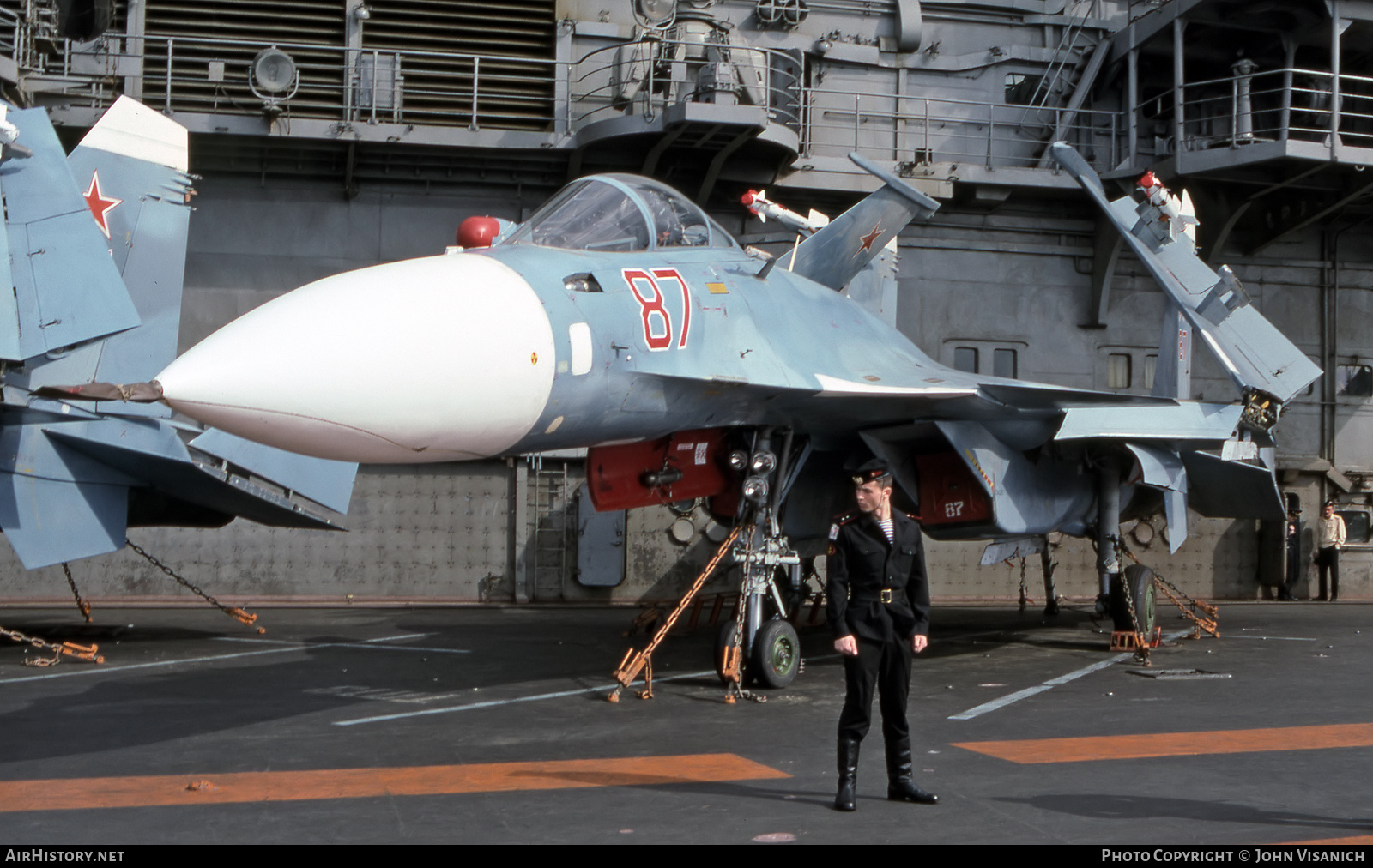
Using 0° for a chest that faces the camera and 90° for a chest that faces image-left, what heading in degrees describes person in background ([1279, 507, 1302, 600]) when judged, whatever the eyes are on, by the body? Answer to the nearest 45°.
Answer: approximately 0°

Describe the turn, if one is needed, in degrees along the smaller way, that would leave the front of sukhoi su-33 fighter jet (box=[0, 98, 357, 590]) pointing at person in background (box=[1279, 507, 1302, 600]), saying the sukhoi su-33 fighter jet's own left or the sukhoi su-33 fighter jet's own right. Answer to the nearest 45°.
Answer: approximately 135° to the sukhoi su-33 fighter jet's own left

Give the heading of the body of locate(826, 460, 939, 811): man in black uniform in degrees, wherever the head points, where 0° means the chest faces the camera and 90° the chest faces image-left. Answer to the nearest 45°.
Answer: approximately 0°

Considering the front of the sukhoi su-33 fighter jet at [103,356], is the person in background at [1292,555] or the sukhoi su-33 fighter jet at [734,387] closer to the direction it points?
the sukhoi su-33 fighter jet

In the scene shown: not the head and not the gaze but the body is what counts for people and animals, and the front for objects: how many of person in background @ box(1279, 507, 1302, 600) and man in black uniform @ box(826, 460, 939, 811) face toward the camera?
2
